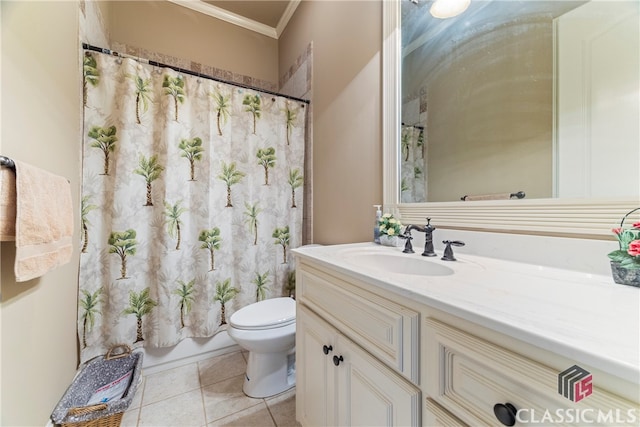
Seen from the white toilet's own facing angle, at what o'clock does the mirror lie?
The mirror is roughly at 9 o'clock from the white toilet.

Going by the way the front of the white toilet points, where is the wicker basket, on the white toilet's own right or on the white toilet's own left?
on the white toilet's own right

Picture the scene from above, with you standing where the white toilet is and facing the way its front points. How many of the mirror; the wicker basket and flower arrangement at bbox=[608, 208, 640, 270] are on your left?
2

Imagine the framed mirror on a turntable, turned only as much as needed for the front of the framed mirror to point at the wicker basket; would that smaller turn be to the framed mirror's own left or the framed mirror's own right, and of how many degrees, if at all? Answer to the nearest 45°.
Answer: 0° — it already faces it

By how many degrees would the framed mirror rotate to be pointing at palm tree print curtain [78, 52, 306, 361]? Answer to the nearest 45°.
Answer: approximately 45° to its right
